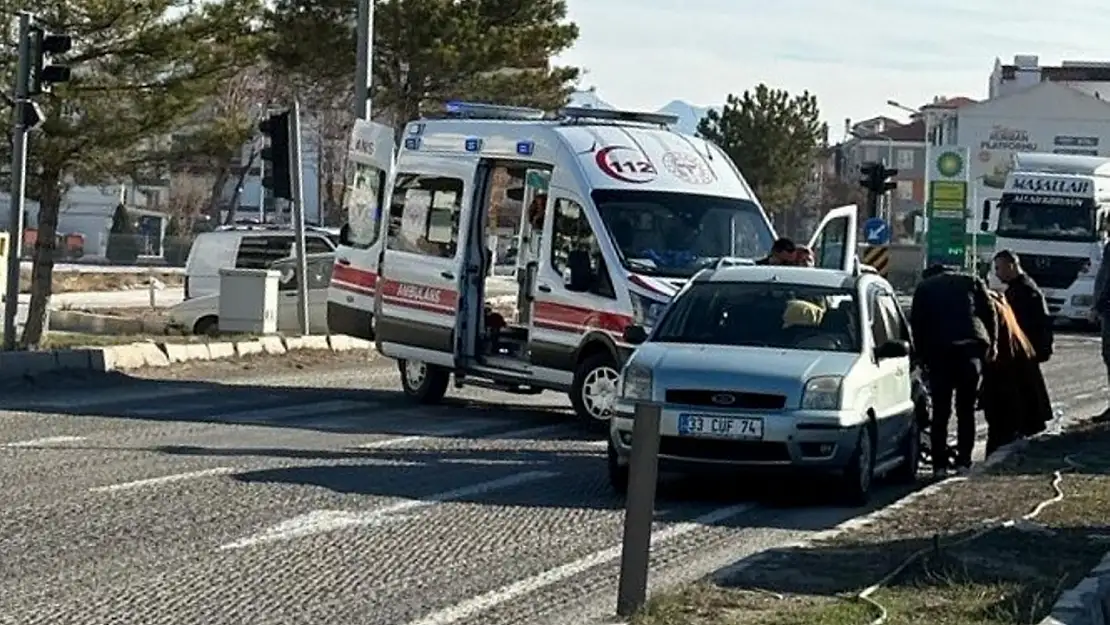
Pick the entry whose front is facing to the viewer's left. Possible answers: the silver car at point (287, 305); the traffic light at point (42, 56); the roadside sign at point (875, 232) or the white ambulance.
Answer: the silver car

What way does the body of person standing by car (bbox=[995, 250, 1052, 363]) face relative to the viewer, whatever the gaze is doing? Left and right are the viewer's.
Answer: facing to the left of the viewer

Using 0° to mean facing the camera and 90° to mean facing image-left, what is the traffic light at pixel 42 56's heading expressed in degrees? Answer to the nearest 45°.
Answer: approximately 270°

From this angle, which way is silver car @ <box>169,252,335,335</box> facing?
to the viewer's left

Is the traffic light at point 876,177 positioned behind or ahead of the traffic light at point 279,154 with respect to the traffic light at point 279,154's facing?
behind

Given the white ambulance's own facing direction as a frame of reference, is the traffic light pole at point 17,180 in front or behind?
behind
